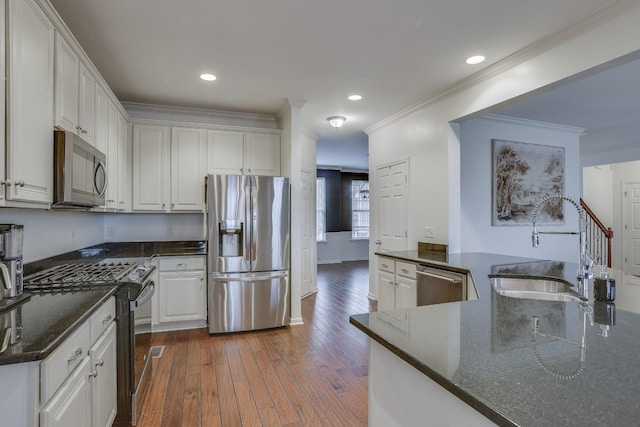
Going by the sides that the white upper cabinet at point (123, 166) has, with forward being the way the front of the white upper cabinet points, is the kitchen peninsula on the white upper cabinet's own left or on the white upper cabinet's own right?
on the white upper cabinet's own right

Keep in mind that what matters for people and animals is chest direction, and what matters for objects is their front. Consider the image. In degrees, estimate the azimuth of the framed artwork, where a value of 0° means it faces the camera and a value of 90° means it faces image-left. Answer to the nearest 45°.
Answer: approximately 315°

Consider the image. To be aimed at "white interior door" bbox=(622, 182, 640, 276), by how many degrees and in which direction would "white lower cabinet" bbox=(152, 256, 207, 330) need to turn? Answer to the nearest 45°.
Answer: approximately 90° to its left

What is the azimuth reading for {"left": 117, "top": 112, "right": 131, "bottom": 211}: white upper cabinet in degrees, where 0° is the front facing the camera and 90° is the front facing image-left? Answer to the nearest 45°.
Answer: approximately 270°

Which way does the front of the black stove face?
to the viewer's right

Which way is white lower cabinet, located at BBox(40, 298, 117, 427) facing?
to the viewer's right

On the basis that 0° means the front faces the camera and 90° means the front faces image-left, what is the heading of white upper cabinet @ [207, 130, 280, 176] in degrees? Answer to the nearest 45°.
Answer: approximately 0°

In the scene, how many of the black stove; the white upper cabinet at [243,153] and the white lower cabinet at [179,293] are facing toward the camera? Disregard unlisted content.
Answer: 2

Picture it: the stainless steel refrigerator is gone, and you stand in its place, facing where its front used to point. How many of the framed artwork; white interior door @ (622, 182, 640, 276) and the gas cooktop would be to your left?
2

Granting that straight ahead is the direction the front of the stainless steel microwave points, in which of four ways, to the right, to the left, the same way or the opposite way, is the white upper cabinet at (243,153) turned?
to the right
